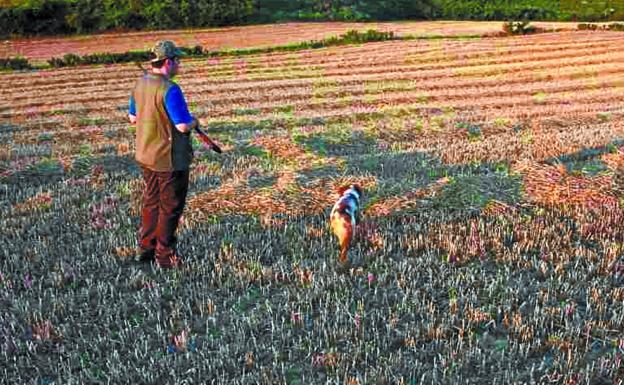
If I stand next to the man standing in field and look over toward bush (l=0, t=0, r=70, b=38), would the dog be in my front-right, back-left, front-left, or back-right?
back-right

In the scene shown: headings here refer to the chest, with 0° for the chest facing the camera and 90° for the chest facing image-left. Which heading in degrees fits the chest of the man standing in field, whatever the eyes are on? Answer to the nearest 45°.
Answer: approximately 225°

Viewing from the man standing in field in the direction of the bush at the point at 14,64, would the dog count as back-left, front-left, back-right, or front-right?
back-right

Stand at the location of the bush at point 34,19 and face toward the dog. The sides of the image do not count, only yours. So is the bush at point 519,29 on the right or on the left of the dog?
left

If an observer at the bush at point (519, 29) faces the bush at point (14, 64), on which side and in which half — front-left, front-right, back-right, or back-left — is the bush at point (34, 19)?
front-right

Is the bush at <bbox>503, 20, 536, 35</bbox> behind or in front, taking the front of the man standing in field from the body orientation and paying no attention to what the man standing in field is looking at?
in front

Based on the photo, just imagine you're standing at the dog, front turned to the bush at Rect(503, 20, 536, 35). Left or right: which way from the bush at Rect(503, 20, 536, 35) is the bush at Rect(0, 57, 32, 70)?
left

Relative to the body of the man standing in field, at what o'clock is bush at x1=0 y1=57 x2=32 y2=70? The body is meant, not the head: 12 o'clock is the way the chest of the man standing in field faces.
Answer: The bush is roughly at 10 o'clock from the man standing in field.

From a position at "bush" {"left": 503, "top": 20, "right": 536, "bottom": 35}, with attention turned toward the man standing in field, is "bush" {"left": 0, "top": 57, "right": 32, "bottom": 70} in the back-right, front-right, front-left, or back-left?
front-right

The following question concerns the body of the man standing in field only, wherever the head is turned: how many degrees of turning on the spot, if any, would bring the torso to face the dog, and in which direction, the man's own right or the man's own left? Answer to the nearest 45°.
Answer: approximately 45° to the man's own right

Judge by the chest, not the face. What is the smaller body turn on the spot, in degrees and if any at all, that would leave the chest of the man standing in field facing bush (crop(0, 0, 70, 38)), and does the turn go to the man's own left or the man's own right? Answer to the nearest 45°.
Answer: approximately 45° to the man's own left
